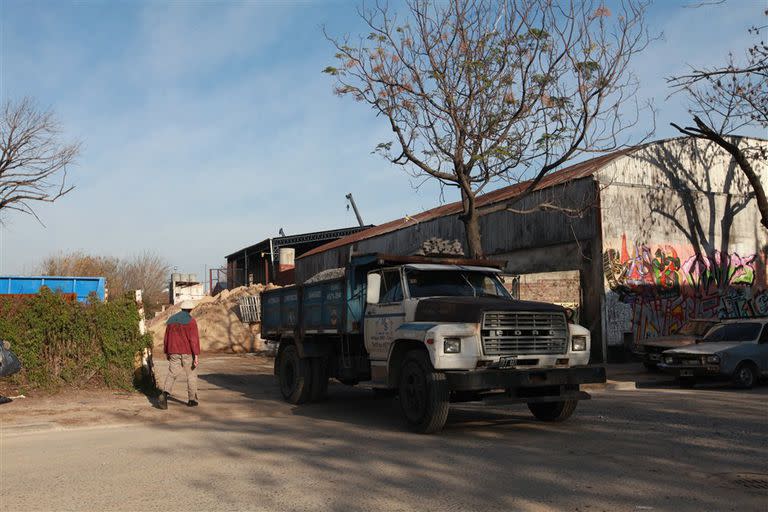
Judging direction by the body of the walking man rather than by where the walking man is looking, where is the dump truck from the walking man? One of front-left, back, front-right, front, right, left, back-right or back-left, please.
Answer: right

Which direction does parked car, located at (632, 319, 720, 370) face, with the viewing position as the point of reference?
facing the viewer and to the left of the viewer

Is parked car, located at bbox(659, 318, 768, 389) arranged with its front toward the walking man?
yes

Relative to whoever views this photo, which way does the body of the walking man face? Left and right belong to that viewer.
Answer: facing away from the viewer and to the right of the viewer

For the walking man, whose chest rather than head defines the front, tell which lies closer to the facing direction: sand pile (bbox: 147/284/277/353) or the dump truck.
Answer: the sand pile

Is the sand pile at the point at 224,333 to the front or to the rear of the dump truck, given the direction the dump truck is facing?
to the rear

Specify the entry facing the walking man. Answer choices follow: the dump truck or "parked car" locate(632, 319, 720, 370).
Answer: the parked car

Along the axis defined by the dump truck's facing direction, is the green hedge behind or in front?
behind

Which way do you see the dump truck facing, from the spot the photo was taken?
facing the viewer and to the right of the viewer

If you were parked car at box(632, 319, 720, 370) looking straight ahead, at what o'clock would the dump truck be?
The dump truck is roughly at 11 o'clock from the parked car.

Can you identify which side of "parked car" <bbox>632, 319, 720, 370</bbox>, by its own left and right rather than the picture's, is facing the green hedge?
front

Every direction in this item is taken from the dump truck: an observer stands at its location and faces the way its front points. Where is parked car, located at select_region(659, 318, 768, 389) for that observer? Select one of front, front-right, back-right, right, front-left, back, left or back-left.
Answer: left

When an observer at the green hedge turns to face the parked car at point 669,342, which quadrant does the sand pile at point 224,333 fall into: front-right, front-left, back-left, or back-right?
front-left

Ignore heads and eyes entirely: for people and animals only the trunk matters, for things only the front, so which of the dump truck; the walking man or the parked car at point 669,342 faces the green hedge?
the parked car

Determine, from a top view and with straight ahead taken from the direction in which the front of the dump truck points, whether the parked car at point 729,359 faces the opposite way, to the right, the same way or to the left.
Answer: to the right
